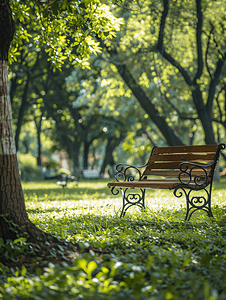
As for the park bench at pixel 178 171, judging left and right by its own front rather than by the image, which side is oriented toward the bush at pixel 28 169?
right

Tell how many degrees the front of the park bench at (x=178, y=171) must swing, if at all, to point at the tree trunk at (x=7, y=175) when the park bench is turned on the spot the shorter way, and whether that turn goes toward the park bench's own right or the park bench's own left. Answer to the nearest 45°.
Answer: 0° — it already faces it

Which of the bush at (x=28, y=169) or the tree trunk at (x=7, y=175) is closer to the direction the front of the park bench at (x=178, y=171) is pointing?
the tree trunk

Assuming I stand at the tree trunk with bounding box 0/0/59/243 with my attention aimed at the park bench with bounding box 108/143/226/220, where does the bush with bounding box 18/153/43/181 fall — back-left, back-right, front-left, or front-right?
front-left

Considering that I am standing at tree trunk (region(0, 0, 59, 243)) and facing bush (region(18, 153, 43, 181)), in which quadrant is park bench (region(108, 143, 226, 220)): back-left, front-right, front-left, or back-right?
front-right

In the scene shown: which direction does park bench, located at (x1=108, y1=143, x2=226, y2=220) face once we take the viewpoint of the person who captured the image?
facing the viewer and to the left of the viewer
